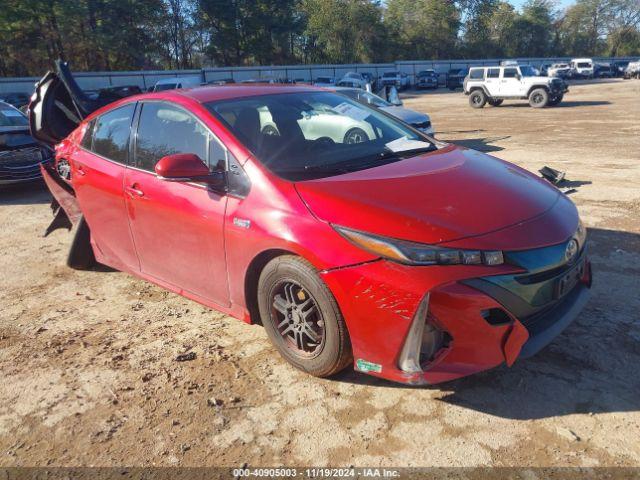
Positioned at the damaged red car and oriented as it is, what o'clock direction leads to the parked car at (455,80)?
The parked car is roughly at 8 o'clock from the damaged red car.

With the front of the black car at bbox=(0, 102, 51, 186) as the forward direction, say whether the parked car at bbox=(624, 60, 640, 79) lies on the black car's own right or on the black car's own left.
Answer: on the black car's own left

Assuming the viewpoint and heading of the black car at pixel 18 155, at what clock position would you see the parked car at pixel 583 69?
The parked car is roughly at 8 o'clock from the black car.

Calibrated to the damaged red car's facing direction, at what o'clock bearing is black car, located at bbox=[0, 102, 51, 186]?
The black car is roughly at 6 o'clock from the damaged red car.

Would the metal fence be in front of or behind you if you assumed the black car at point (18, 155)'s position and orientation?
behind

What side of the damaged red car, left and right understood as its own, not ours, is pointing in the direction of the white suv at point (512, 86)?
left

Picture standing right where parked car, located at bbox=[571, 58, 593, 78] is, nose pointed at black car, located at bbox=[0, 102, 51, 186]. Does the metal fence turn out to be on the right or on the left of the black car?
right

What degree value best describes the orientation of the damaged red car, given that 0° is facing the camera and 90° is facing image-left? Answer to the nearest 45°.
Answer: approximately 315°

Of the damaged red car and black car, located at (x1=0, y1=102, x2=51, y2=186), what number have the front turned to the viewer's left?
0

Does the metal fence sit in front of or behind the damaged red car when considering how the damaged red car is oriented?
behind

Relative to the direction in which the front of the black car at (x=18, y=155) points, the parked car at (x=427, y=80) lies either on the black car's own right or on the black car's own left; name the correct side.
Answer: on the black car's own left
